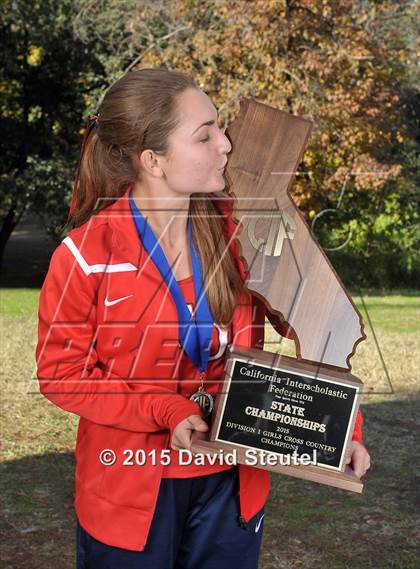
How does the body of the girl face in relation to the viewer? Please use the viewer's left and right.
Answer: facing the viewer and to the right of the viewer
